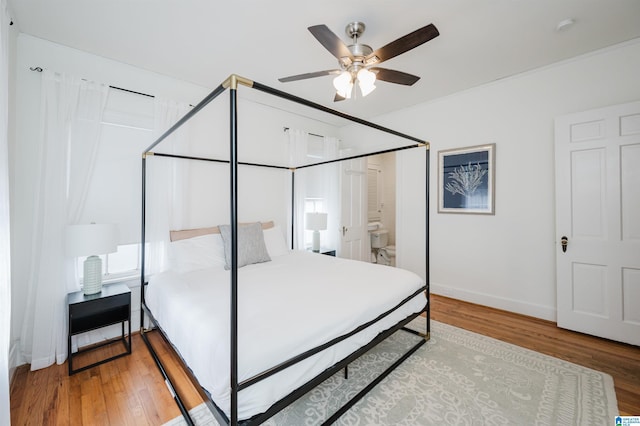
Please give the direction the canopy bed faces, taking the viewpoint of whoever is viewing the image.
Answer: facing the viewer and to the right of the viewer

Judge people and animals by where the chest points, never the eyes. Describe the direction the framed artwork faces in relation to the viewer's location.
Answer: facing the viewer and to the left of the viewer

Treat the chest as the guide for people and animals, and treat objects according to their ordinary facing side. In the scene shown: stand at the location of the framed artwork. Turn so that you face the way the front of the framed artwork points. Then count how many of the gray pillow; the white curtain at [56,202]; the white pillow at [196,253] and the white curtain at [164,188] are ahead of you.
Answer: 4

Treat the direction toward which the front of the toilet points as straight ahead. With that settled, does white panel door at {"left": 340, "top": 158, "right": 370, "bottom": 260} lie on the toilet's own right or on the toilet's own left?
on the toilet's own right

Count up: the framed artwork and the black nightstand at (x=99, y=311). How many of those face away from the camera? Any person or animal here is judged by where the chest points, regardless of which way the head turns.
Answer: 0

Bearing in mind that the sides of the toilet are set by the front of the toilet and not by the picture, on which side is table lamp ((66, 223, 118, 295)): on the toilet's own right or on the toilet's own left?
on the toilet's own right

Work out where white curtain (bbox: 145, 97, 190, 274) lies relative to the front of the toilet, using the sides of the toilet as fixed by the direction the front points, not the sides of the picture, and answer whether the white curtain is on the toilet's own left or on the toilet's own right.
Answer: on the toilet's own right

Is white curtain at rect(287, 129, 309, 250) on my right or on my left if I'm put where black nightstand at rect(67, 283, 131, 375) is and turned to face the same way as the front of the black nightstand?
on my left

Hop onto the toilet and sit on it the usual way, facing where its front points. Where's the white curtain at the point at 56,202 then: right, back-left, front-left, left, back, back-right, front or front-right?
right

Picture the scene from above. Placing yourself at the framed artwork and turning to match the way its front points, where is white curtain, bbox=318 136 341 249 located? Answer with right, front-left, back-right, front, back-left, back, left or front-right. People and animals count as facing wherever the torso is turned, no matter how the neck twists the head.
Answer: front-right

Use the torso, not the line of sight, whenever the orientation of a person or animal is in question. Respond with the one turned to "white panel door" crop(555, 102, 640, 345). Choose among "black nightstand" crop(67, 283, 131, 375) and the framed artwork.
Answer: the black nightstand

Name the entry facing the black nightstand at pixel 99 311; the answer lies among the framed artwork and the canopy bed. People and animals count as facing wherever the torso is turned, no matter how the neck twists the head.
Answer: the framed artwork

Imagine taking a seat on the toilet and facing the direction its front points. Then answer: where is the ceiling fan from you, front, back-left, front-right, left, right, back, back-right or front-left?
front-right
